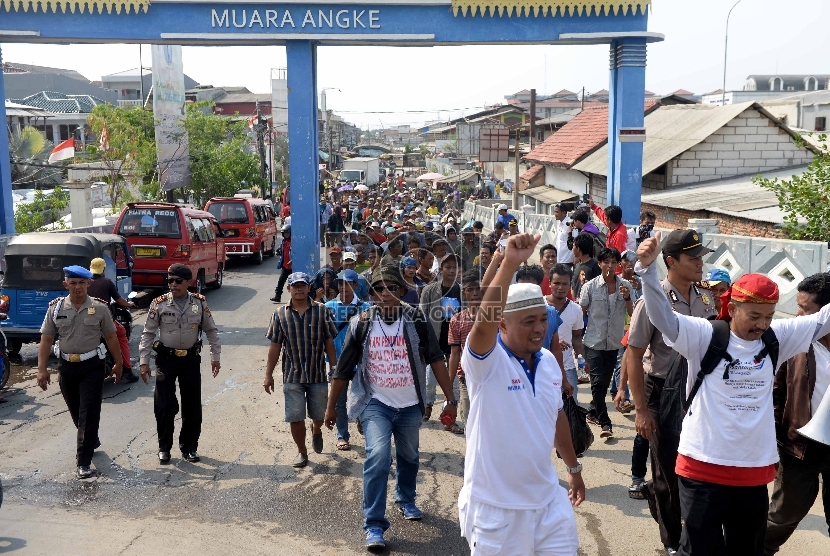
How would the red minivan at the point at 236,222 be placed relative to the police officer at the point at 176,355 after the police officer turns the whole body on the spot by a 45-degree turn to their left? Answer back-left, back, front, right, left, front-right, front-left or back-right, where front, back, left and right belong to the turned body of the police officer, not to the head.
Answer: back-left

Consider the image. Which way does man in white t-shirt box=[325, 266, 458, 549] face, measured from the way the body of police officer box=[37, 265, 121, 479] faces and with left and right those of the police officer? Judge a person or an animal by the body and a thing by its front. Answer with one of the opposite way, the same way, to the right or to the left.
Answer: the same way

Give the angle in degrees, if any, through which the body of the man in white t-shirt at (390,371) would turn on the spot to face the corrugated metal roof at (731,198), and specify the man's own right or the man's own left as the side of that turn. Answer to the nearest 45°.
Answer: approximately 135° to the man's own left

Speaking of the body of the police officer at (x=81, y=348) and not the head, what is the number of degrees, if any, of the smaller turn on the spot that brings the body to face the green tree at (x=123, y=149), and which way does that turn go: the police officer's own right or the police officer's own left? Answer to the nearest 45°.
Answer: approximately 180°

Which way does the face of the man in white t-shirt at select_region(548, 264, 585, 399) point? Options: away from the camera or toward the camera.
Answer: toward the camera

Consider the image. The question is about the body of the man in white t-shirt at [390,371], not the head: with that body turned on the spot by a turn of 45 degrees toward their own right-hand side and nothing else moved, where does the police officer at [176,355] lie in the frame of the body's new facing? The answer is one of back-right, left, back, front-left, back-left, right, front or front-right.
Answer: right

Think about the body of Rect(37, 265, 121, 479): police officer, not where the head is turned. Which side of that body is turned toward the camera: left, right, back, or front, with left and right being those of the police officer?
front

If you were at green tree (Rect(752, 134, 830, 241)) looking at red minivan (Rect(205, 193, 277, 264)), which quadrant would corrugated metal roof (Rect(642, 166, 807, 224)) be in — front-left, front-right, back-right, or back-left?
front-right

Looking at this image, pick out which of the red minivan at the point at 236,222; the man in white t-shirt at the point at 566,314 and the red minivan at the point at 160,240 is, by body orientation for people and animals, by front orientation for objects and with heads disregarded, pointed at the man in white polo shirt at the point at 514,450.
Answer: the man in white t-shirt at the point at 566,314

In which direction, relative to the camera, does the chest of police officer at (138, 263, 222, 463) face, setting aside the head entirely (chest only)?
toward the camera

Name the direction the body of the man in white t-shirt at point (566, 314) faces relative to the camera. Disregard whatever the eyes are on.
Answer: toward the camera

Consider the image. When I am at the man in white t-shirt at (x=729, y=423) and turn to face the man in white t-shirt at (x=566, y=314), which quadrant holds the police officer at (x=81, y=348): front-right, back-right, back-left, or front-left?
front-left
